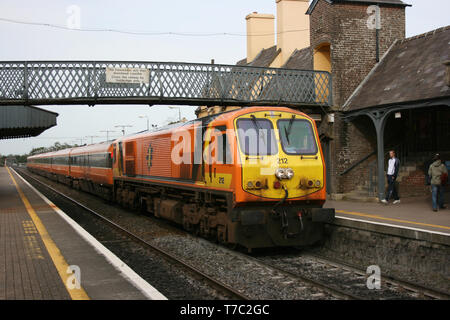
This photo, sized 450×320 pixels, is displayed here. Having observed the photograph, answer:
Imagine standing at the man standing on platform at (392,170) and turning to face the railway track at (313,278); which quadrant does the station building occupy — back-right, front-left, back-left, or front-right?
back-right

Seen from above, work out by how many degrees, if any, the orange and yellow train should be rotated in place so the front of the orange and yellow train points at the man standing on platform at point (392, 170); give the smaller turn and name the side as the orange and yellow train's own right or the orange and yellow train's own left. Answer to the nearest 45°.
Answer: approximately 90° to the orange and yellow train's own left

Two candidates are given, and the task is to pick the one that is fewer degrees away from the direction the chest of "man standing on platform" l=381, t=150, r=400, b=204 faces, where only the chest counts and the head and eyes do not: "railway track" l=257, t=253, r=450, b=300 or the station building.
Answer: the railway track

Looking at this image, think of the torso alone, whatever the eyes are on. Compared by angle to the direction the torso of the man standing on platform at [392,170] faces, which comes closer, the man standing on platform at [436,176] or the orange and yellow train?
the orange and yellow train

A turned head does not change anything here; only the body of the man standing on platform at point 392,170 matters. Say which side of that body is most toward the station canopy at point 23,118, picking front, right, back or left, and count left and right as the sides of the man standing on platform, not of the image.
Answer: right

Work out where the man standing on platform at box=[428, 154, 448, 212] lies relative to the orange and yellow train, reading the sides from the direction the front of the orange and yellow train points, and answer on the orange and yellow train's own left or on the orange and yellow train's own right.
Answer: on the orange and yellow train's own left

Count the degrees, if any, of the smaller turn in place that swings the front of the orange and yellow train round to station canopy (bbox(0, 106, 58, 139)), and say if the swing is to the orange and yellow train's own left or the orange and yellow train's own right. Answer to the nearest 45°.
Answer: approximately 180°

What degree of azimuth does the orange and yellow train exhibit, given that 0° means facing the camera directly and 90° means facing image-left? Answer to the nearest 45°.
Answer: approximately 315°

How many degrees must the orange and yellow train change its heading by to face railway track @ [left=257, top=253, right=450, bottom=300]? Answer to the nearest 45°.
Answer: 0° — it already faces it

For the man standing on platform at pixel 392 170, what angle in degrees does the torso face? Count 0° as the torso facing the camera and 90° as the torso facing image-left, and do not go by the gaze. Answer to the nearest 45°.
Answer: approximately 45°

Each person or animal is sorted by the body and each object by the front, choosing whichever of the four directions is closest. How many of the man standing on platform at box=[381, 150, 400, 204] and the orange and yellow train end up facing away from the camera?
0
